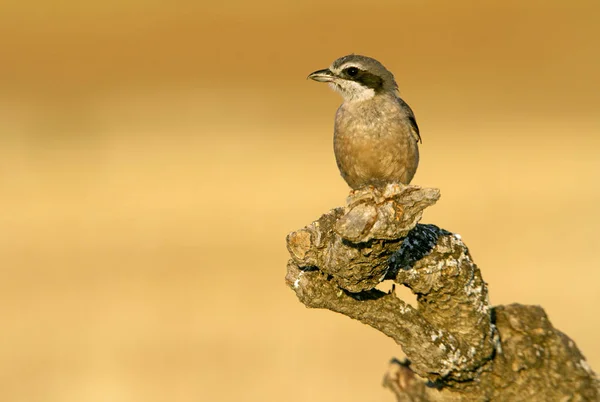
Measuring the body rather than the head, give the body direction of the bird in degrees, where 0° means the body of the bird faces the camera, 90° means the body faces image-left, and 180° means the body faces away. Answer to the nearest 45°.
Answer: approximately 45°
